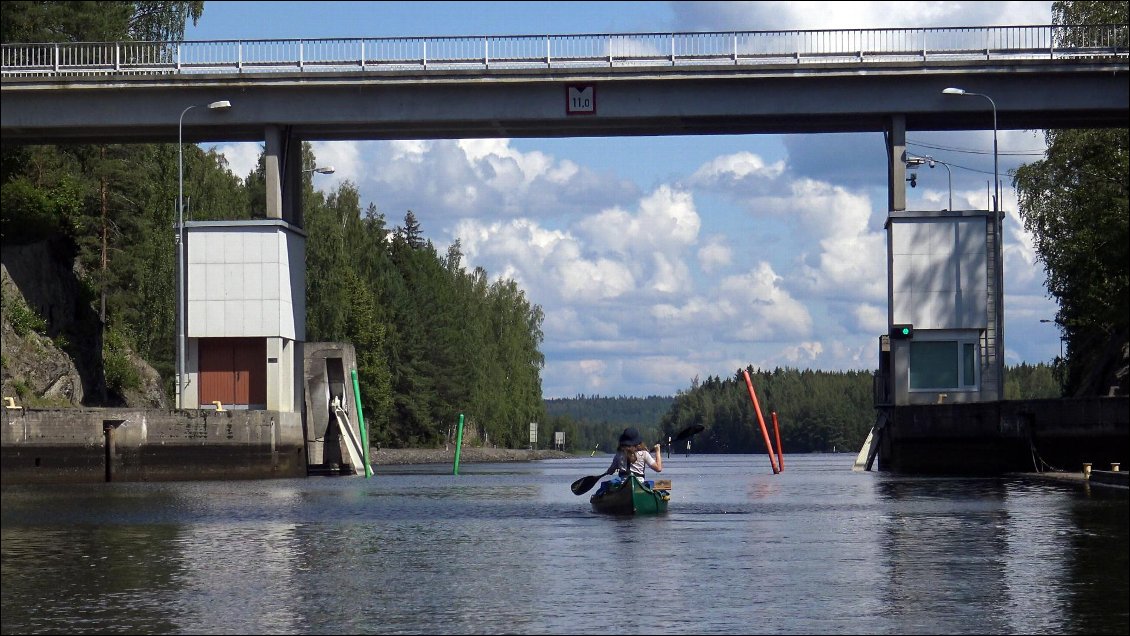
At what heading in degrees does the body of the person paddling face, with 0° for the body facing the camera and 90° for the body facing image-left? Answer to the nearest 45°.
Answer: approximately 180°

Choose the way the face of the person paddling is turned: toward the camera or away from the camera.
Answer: away from the camera
